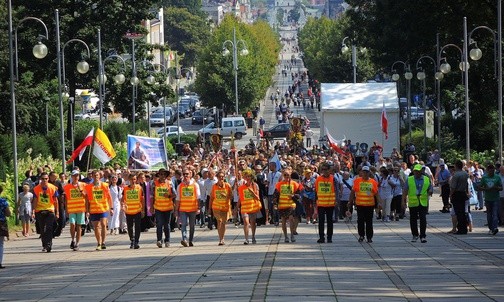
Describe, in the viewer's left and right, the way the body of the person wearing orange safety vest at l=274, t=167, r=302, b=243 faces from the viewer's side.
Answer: facing the viewer

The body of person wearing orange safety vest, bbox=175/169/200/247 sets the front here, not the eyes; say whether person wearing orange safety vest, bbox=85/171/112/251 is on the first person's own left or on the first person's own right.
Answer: on the first person's own right

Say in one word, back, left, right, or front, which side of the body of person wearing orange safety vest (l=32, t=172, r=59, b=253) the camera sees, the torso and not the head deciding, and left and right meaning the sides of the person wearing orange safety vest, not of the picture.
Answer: front

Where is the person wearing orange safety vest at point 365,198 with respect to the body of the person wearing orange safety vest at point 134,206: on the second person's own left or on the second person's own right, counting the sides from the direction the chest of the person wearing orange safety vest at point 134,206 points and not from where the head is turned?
on the second person's own left

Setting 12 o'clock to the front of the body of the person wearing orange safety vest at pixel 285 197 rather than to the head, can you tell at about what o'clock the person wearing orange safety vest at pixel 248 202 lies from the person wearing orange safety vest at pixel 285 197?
the person wearing orange safety vest at pixel 248 202 is roughly at 3 o'clock from the person wearing orange safety vest at pixel 285 197.

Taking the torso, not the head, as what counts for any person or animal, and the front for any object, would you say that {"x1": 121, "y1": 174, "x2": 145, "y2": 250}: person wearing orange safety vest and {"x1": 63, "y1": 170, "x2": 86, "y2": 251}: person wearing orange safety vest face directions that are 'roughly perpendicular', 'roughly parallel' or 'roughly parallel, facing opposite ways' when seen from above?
roughly parallel

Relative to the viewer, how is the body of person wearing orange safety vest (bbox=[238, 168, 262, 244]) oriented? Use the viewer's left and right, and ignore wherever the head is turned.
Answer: facing the viewer

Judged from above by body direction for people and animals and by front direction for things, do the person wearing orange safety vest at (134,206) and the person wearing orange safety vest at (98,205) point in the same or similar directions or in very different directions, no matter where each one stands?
same or similar directions

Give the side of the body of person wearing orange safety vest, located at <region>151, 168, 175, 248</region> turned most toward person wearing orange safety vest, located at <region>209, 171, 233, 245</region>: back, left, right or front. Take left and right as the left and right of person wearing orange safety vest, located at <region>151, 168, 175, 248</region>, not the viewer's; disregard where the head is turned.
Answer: left

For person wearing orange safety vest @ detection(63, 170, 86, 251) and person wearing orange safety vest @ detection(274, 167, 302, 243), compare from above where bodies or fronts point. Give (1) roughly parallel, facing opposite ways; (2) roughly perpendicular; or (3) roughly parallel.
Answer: roughly parallel

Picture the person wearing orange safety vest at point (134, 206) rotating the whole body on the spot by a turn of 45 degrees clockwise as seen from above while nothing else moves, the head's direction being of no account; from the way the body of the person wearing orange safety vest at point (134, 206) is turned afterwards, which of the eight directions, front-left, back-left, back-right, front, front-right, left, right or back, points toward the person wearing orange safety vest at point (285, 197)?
back-left
